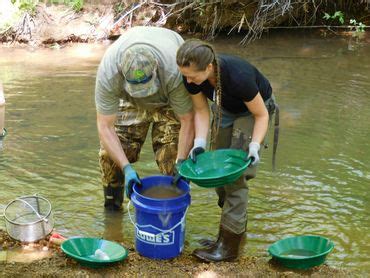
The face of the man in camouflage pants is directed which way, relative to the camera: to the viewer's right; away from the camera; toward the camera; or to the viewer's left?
toward the camera

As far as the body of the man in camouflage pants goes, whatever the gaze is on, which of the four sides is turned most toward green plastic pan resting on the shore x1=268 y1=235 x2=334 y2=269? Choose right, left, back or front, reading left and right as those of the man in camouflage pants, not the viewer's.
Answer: left

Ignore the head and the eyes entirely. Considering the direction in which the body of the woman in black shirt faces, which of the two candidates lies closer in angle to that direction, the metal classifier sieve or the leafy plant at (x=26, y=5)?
the metal classifier sieve

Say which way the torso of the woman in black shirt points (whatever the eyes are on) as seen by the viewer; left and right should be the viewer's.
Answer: facing the viewer and to the left of the viewer

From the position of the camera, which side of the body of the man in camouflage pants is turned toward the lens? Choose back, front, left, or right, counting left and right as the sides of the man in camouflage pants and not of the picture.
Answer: front

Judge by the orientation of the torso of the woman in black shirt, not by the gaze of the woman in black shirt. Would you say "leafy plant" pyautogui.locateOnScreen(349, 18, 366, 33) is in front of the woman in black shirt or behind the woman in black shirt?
behind

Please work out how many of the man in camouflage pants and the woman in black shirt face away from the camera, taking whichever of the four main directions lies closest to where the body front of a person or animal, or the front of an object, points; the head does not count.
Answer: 0

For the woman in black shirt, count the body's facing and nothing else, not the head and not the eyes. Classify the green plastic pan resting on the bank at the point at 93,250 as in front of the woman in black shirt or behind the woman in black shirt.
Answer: in front

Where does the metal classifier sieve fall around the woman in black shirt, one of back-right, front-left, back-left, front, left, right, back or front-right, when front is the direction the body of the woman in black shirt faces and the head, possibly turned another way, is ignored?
front-right
